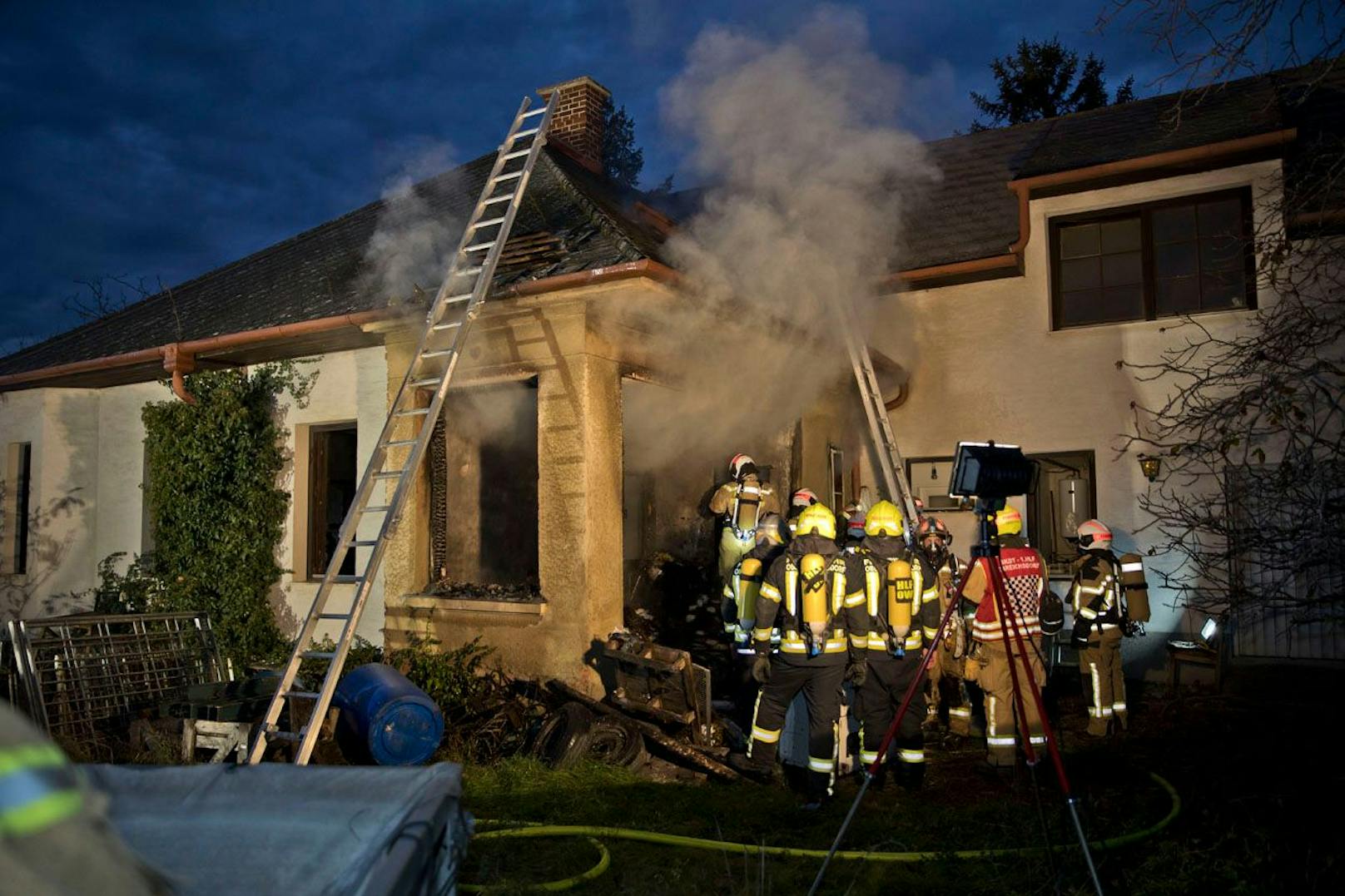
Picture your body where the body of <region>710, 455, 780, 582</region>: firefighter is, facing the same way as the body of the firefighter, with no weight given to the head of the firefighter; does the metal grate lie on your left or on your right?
on your left

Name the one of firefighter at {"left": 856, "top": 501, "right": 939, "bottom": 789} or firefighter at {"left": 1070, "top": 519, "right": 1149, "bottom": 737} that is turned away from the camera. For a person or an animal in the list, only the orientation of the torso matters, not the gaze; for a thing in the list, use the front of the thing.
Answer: firefighter at {"left": 856, "top": 501, "right": 939, "bottom": 789}

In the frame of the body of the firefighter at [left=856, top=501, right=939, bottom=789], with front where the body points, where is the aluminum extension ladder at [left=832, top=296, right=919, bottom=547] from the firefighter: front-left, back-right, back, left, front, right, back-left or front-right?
front

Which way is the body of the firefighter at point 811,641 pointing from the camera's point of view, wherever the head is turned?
away from the camera

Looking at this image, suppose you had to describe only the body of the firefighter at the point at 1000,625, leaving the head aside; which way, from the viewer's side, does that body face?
away from the camera

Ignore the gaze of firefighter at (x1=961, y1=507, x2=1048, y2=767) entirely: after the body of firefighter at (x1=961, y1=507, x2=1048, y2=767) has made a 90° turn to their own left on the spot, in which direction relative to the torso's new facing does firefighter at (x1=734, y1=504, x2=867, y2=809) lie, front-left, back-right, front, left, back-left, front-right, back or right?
front-left

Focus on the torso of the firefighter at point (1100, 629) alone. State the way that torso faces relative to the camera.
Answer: to the viewer's left

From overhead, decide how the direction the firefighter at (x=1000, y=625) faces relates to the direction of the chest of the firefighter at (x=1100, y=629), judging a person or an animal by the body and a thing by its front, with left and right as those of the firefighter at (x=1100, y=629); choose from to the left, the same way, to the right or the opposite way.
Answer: to the right

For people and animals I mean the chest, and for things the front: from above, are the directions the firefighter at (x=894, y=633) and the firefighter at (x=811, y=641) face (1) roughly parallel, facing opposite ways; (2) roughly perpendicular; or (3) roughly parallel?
roughly parallel

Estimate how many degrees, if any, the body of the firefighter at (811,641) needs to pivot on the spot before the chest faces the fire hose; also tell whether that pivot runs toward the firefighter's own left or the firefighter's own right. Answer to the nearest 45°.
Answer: approximately 180°

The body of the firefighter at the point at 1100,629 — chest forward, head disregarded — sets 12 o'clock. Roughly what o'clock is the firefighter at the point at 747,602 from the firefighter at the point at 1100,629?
the firefighter at the point at 747,602 is roughly at 11 o'clock from the firefighter at the point at 1100,629.

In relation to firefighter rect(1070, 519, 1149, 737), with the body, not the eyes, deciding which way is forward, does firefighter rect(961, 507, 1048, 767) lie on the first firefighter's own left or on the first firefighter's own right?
on the first firefighter's own left

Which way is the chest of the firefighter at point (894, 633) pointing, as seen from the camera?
away from the camera

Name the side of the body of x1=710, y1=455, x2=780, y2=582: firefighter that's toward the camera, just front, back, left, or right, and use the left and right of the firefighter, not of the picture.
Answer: back

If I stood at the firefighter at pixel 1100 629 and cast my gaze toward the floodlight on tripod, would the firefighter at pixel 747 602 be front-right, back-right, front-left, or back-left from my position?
front-right

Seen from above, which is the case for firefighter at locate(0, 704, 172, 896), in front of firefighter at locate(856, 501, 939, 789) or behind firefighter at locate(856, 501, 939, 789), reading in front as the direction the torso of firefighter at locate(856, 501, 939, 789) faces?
behind
